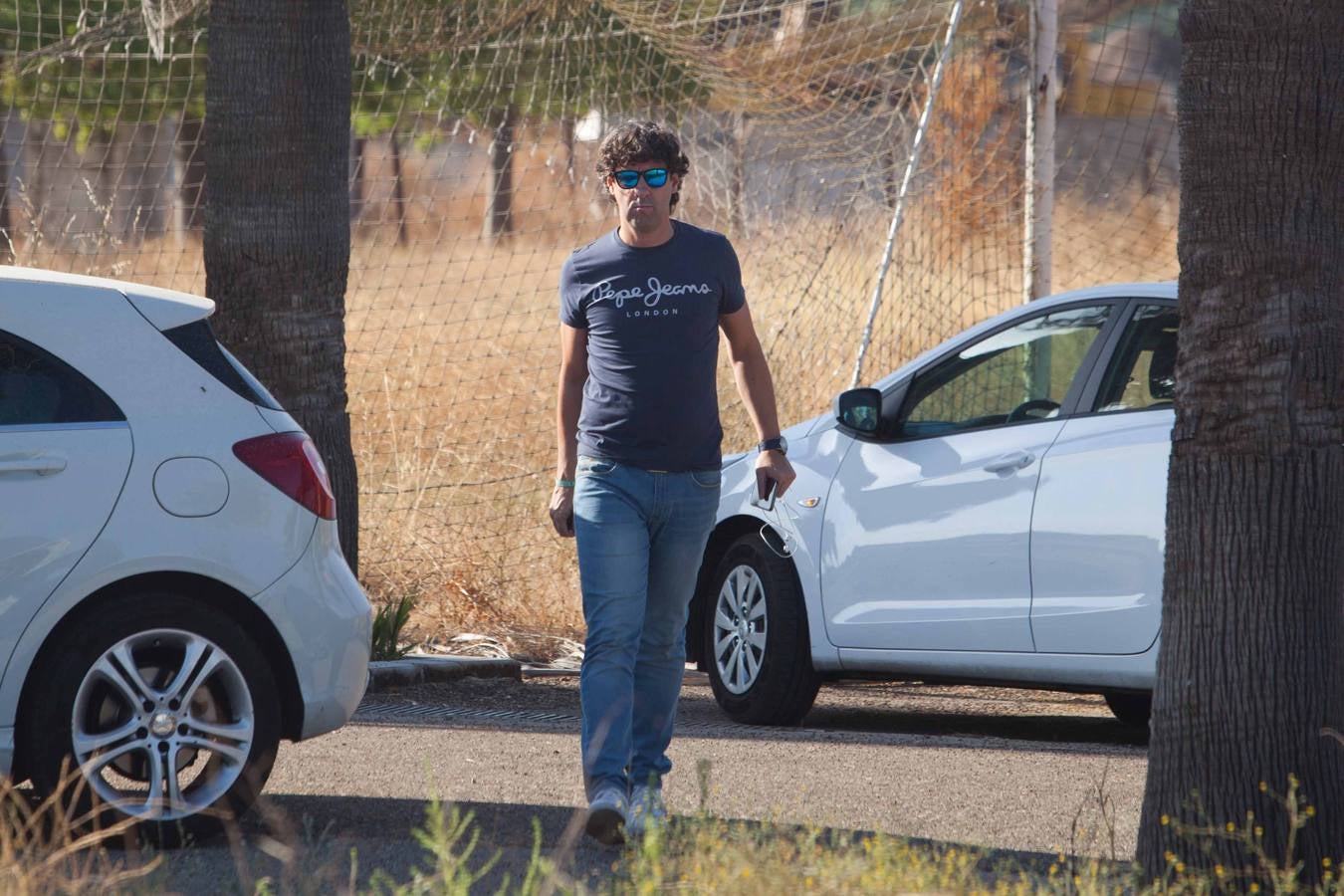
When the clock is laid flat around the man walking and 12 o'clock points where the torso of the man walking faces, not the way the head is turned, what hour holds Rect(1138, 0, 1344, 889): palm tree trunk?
The palm tree trunk is roughly at 10 o'clock from the man walking.

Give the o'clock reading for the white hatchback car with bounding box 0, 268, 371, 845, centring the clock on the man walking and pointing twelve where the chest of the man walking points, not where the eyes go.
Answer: The white hatchback car is roughly at 3 o'clock from the man walking.

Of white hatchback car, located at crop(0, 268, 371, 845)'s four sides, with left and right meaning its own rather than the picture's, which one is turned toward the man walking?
back

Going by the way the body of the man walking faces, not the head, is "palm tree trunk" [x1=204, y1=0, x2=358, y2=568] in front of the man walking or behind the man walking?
behind

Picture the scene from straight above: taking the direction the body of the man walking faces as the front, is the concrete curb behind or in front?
behind

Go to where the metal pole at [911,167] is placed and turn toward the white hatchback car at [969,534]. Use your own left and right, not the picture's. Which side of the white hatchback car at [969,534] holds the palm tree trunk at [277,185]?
right
